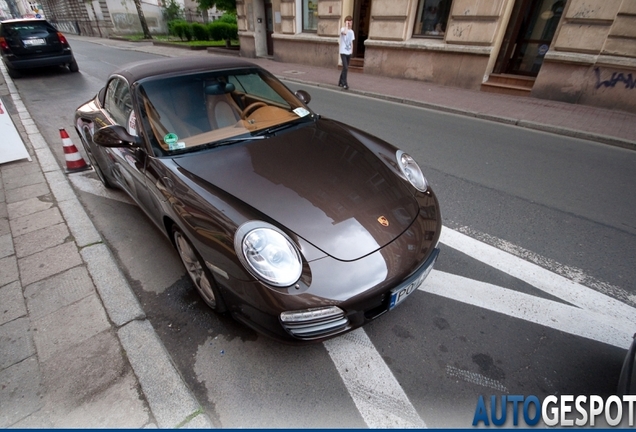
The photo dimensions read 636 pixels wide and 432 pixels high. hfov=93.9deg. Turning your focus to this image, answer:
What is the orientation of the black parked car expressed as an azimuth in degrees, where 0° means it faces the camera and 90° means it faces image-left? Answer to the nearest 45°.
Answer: approximately 180°

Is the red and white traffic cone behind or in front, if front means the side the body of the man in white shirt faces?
in front

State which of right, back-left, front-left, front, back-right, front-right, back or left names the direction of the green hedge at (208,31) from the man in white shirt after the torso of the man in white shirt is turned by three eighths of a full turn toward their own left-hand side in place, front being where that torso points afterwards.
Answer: left

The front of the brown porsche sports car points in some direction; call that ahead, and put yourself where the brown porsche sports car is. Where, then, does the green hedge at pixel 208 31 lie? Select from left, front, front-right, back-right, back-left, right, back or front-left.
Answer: back-left

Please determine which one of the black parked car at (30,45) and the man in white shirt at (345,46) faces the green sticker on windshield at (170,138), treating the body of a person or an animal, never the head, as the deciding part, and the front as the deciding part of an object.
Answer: the man in white shirt

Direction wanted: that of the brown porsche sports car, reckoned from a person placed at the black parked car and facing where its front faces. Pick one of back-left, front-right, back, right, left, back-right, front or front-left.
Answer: back

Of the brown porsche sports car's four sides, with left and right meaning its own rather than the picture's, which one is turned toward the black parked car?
back

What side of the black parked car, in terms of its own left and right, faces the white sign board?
back

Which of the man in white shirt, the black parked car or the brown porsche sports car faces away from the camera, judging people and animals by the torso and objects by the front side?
the black parked car

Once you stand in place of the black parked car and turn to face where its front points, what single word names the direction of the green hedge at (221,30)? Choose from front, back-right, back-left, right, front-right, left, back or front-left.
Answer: front-right

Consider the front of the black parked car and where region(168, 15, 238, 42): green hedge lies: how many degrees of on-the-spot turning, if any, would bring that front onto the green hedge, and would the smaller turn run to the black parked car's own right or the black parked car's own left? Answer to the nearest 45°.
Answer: approximately 45° to the black parked car's own right
